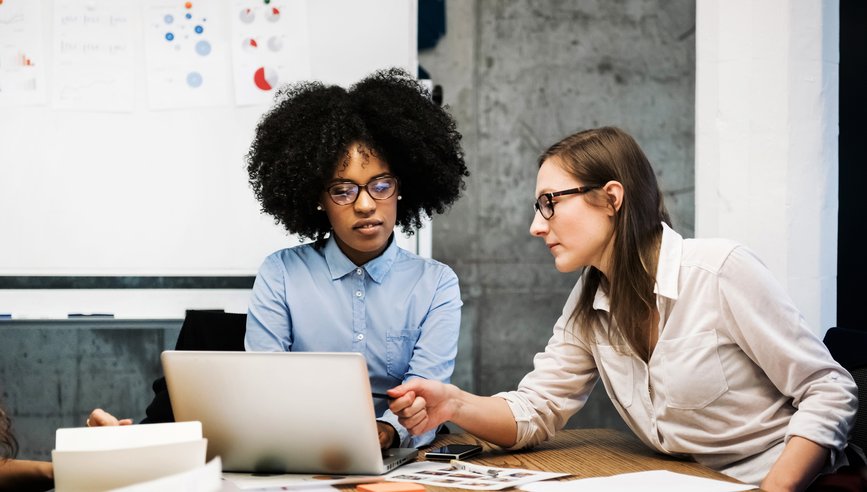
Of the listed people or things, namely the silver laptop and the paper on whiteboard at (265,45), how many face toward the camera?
1

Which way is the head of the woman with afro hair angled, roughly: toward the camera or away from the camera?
toward the camera

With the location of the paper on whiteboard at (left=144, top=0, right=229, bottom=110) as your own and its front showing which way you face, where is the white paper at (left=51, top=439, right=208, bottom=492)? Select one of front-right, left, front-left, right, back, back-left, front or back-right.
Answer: front

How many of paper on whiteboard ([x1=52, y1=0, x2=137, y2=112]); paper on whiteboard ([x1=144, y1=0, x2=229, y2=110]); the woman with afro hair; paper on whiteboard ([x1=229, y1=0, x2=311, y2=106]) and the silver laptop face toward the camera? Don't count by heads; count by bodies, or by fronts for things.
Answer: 4

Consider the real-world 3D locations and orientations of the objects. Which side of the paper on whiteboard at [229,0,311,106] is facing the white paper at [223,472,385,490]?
front

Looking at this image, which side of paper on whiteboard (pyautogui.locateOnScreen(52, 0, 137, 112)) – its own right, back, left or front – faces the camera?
front

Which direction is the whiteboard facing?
toward the camera

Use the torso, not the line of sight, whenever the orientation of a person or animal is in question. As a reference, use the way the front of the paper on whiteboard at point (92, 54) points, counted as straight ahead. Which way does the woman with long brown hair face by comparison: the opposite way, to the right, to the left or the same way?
to the right

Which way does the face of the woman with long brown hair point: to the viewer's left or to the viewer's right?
to the viewer's left

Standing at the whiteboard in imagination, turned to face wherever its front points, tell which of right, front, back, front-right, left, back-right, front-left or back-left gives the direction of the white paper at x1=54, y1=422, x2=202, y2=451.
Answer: front

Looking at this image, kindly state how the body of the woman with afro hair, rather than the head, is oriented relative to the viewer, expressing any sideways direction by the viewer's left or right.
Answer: facing the viewer

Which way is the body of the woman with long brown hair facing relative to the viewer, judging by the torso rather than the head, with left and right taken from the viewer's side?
facing the viewer and to the left of the viewer

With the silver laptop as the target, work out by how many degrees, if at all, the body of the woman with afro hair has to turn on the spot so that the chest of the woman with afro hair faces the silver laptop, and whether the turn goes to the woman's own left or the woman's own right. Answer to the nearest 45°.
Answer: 0° — they already face it

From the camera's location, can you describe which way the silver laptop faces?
facing away from the viewer and to the right of the viewer
